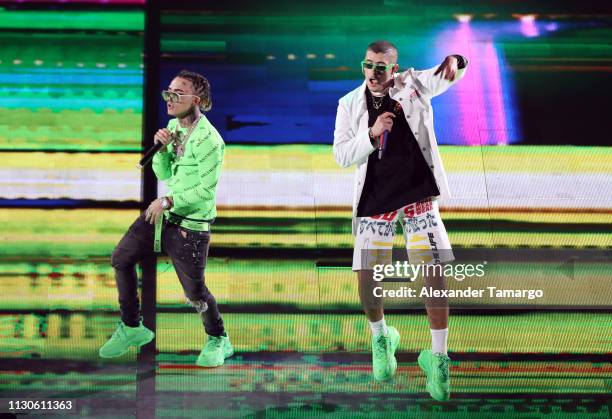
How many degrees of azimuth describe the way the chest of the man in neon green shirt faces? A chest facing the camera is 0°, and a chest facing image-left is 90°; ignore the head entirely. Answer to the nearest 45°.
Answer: approximately 45°

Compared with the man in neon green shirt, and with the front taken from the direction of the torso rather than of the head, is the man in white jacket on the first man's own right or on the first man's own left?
on the first man's own left
